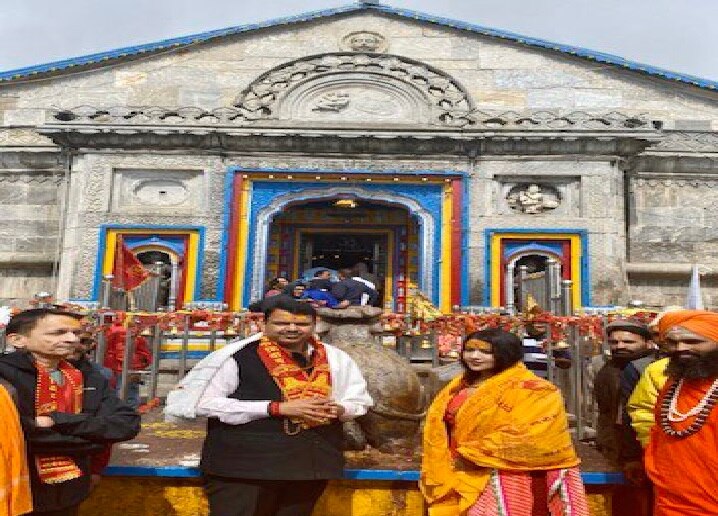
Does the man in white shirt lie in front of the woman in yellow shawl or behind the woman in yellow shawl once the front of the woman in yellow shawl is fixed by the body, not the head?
in front

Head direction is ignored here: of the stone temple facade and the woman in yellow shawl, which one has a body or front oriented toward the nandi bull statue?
the stone temple facade

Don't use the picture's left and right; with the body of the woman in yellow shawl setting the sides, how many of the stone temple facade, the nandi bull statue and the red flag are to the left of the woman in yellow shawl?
0

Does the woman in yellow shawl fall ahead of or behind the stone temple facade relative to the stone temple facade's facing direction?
ahead

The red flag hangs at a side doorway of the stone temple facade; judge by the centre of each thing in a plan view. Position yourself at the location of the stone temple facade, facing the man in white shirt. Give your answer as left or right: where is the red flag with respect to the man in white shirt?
right

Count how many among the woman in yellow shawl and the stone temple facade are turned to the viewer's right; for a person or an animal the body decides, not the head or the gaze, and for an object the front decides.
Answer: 0

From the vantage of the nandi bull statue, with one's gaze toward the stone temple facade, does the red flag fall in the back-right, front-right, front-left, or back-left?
front-left

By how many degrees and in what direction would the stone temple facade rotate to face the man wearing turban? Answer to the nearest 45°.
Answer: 0° — it already faces them

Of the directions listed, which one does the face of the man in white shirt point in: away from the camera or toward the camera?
toward the camera

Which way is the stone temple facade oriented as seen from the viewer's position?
toward the camera

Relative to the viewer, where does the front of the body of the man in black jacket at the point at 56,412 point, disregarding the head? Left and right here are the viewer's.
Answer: facing the viewer and to the right of the viewer
